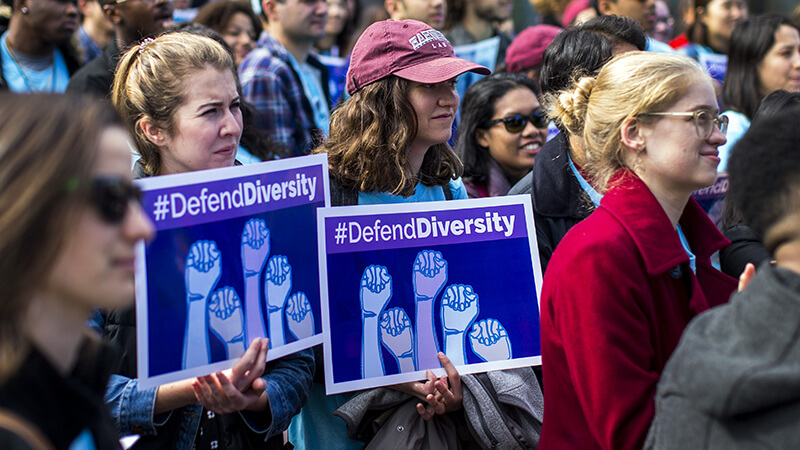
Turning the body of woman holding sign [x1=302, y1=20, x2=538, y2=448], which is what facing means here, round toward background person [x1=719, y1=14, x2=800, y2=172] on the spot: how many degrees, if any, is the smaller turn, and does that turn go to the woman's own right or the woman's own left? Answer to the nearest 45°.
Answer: approximately 90° to the woman's own left

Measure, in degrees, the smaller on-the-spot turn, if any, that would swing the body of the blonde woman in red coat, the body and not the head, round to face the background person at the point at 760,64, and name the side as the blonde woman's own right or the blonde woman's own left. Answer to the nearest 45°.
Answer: approximately 90° to the blonde woman's own left

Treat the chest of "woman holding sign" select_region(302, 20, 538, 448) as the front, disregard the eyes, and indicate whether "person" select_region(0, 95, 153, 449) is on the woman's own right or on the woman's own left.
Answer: on the woman's own right

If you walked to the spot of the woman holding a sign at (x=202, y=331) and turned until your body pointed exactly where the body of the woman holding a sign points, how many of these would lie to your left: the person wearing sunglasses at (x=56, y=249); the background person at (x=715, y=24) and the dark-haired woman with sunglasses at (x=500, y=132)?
2

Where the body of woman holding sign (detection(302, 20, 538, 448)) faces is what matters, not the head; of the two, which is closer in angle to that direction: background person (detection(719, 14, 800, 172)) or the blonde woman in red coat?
the blonde woman in red coat

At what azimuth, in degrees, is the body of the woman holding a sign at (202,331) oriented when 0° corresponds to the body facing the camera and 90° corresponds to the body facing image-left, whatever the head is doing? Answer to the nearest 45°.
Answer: approximately 315°

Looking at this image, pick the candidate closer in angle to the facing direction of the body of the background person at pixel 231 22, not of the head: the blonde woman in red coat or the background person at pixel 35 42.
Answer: the blonde woman in red coat

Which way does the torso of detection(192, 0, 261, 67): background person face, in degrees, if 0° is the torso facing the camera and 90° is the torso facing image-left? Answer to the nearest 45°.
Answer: approximately 315°

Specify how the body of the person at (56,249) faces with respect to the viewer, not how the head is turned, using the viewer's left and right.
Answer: facing to the right of the viewer

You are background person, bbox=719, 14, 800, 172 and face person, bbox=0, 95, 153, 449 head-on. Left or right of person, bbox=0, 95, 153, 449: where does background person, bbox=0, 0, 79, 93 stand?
right
